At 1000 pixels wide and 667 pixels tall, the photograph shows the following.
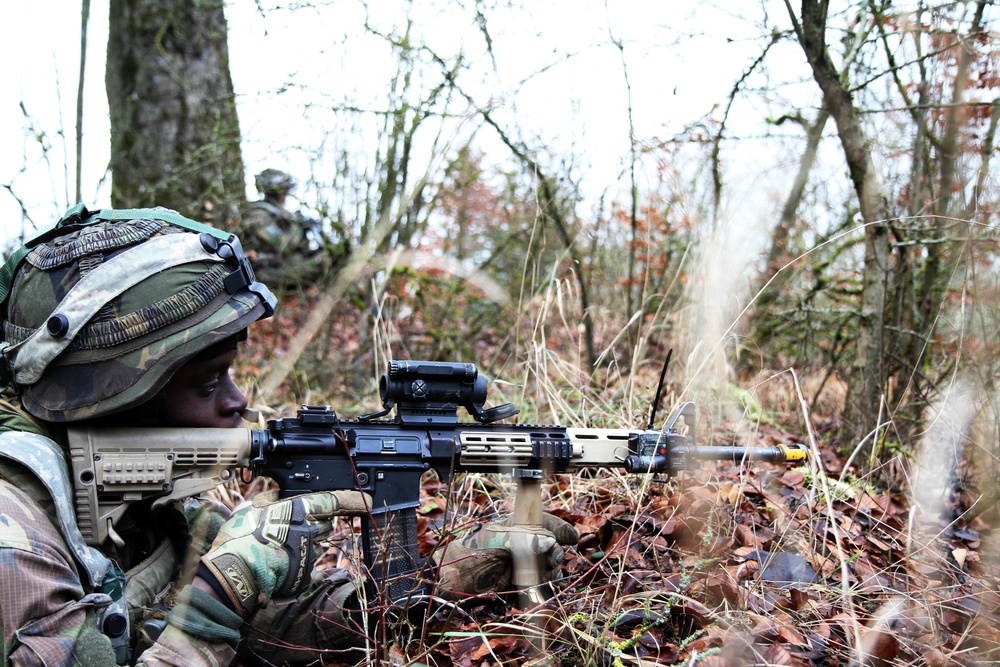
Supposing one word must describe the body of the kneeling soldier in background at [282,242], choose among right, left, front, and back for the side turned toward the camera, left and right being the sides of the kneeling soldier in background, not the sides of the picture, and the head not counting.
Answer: right

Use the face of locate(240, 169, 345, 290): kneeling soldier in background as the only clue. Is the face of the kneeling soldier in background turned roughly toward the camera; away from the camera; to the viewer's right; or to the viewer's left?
to the viewer's right

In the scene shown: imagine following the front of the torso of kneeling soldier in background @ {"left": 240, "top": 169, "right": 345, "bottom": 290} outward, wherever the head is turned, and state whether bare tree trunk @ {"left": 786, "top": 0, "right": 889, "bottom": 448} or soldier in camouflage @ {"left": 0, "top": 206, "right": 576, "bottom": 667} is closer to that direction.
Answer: the bare tree trunk

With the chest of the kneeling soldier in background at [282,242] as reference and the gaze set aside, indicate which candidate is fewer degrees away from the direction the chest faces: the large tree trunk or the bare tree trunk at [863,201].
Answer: the bare tree trunk

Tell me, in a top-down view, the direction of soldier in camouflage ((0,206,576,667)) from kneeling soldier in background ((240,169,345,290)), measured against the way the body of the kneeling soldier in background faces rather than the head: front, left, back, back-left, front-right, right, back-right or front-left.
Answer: right

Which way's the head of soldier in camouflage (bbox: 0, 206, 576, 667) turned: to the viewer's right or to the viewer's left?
to the viewer's right

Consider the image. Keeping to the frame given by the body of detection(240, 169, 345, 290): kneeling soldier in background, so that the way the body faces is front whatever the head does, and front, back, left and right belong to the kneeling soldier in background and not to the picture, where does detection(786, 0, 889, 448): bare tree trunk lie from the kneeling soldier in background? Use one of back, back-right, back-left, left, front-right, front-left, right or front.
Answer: front-right

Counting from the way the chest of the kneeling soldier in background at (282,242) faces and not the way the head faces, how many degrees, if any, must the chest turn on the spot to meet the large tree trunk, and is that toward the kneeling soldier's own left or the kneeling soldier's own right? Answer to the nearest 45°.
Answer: approximately 135° to the kneeling soldier's own left
